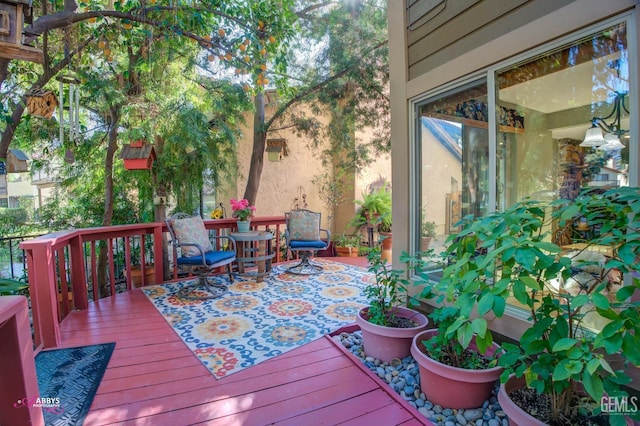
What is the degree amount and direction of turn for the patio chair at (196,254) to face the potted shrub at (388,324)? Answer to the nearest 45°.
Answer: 0° — it already faces it

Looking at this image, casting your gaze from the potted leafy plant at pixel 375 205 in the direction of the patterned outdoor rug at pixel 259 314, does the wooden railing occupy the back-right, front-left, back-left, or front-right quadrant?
front-right

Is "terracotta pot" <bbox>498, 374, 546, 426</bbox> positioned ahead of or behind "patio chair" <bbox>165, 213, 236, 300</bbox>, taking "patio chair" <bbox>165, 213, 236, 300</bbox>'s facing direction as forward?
ahead

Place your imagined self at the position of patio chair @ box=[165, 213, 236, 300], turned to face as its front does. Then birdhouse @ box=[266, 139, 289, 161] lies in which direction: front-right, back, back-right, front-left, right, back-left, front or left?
left

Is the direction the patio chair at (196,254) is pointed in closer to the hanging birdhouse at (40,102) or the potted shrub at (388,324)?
the potted shrub

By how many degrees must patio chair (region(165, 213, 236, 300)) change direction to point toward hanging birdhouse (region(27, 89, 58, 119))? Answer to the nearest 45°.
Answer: approximately 90° to its right

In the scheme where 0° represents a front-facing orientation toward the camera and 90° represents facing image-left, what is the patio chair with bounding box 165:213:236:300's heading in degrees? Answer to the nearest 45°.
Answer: approximately 315°

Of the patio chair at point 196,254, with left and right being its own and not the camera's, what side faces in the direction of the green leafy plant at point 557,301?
front

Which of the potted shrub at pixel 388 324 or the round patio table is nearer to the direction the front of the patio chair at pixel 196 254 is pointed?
the potted shrub

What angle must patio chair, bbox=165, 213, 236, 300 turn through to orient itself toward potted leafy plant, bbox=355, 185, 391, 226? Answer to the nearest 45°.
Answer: approximately 90° to its left

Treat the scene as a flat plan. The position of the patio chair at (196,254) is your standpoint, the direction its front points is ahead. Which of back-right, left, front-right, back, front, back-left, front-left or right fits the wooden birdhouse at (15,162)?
back-right

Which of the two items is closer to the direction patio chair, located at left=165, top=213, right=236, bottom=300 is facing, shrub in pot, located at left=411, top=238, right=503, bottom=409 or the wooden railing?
the shrub in pot
